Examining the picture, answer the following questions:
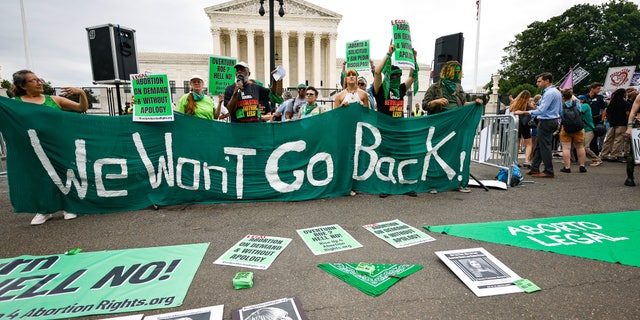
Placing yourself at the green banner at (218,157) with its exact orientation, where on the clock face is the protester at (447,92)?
The protester is roughly at 9 o'clock from the green banner.

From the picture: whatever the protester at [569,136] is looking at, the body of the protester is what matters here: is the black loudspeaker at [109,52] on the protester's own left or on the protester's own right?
on the protester's own left

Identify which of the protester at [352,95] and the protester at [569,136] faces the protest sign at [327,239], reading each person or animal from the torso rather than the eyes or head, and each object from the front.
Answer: the protester at [352,95]

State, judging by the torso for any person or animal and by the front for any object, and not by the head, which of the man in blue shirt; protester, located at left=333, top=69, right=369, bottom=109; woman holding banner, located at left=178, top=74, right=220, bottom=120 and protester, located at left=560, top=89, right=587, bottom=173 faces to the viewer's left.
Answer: the man in blue shirt

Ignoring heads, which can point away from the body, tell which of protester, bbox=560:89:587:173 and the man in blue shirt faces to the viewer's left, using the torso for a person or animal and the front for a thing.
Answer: the man in blue shirt

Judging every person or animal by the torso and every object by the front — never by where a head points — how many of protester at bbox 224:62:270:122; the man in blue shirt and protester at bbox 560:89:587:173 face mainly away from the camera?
1

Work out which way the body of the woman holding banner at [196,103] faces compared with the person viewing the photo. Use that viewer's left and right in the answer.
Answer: facing the viewer

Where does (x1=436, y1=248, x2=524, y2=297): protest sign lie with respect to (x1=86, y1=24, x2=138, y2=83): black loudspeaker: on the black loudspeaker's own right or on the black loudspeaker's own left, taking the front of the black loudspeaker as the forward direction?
on the black loudspeaker's own left

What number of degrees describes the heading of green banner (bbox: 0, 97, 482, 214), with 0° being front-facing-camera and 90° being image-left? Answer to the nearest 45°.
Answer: approximately 0°

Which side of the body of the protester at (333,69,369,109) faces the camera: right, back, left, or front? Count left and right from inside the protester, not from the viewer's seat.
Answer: front

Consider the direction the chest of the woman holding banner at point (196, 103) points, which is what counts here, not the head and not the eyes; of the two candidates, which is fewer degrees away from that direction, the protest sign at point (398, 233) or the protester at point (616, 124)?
the protest sign

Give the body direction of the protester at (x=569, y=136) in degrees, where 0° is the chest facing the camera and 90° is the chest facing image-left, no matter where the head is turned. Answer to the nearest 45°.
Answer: approximately 180°

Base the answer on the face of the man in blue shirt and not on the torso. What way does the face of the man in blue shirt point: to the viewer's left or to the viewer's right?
to the viewer's left

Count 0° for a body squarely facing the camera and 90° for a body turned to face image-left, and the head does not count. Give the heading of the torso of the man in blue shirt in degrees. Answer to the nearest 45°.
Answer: approximately 90°

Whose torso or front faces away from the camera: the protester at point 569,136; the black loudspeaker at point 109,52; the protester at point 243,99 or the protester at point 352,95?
the protester at point 569,136

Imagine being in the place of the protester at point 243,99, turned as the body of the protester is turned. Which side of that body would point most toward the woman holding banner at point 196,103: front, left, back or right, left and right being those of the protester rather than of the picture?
right

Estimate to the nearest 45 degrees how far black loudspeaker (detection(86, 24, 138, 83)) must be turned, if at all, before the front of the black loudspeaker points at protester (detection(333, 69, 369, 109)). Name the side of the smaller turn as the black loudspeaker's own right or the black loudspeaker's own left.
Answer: approximately 90° to the black loudspeaker's own left

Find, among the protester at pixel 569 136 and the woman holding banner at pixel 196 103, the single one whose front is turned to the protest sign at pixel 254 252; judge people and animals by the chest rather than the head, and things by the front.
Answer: the woman holding banner

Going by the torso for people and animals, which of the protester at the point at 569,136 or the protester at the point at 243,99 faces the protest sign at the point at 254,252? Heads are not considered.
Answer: the protester at the point at 243,99
